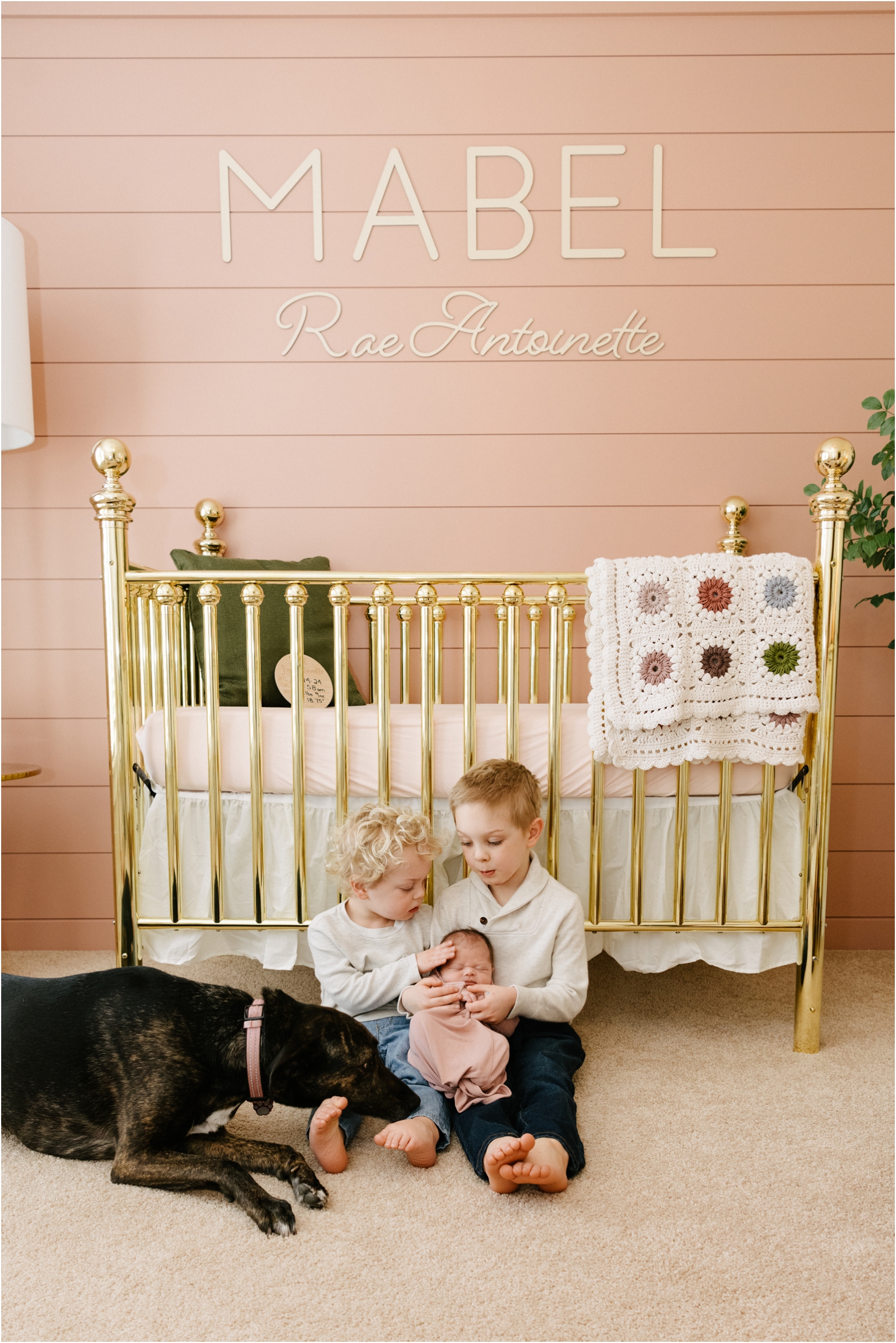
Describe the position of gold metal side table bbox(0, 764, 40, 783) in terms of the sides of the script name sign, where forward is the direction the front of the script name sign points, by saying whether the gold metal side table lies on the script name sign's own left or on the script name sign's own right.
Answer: on the script name sign's own right

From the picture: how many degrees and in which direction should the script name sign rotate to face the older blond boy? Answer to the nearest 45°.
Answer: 0° — it already faces them

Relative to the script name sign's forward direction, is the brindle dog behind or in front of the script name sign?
in front

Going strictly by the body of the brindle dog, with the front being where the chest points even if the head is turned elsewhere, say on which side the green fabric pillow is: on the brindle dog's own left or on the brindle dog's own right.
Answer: on the brindle dog's own left

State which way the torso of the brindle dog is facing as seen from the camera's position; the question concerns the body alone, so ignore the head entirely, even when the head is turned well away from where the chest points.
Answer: to the viewer's right

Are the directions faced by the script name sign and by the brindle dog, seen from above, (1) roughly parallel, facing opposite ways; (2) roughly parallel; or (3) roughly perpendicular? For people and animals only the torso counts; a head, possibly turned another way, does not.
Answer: roughly perpendicular

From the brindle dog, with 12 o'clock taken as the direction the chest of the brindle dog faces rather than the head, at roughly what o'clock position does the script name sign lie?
The script name sign is roughly at 10 o'clock from the brindle dog.
